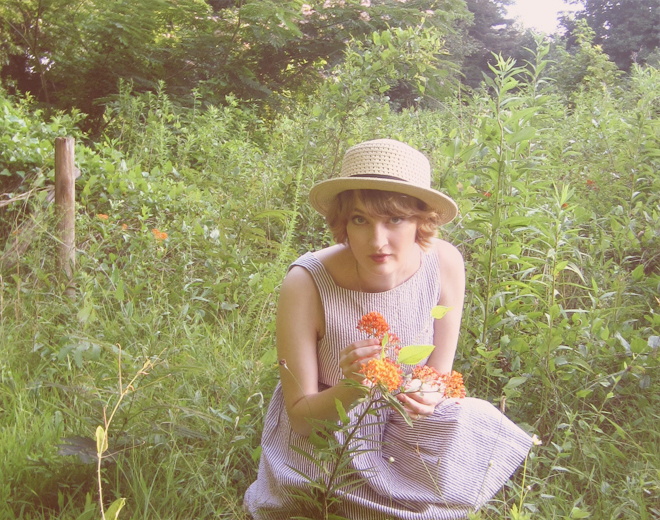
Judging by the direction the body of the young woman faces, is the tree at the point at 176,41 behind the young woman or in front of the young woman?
behind

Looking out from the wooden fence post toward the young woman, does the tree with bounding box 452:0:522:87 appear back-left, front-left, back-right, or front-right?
back-left

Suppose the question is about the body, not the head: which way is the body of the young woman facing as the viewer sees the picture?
toward the camera

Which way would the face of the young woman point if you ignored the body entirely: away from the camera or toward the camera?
toward the camera

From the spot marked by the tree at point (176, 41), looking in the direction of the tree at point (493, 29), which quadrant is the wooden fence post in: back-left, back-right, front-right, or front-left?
back-right

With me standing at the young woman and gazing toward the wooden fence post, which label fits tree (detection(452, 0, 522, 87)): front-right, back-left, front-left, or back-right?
front-right

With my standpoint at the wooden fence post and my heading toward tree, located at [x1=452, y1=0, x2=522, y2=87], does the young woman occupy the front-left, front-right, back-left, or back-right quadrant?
back-right

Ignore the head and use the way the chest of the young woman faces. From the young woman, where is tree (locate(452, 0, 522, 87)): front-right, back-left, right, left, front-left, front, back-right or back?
back

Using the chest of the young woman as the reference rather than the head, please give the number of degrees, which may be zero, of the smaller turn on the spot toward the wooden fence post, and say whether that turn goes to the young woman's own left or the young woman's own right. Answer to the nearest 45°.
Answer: approximately 135° to the young woman's own right
